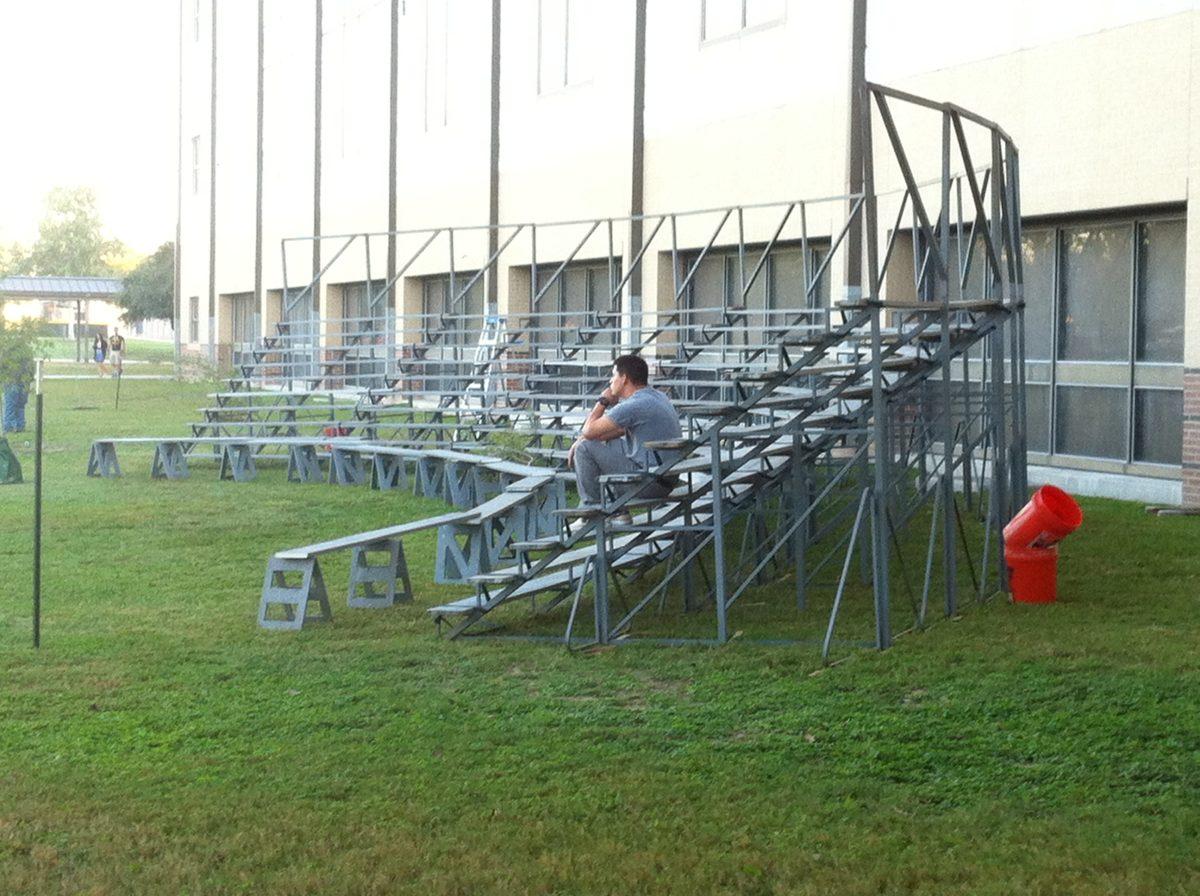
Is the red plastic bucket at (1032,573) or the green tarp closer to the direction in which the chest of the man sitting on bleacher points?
the green tarp

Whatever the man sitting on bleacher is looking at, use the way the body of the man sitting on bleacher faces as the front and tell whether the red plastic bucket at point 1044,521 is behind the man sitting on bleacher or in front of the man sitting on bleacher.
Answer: behind

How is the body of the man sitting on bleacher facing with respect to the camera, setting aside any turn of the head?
to the viewer's left

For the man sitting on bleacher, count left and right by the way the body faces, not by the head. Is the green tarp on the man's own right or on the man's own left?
on the man's own right

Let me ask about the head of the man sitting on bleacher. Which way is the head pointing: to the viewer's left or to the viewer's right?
to the viewer's left

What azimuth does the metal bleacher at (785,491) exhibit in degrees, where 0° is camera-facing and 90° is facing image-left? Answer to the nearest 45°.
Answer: approximately 45°

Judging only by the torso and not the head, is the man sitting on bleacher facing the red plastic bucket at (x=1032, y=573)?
no

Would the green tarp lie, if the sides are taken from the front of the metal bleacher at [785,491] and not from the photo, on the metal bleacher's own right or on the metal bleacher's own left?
on the metal bleacher's own right
